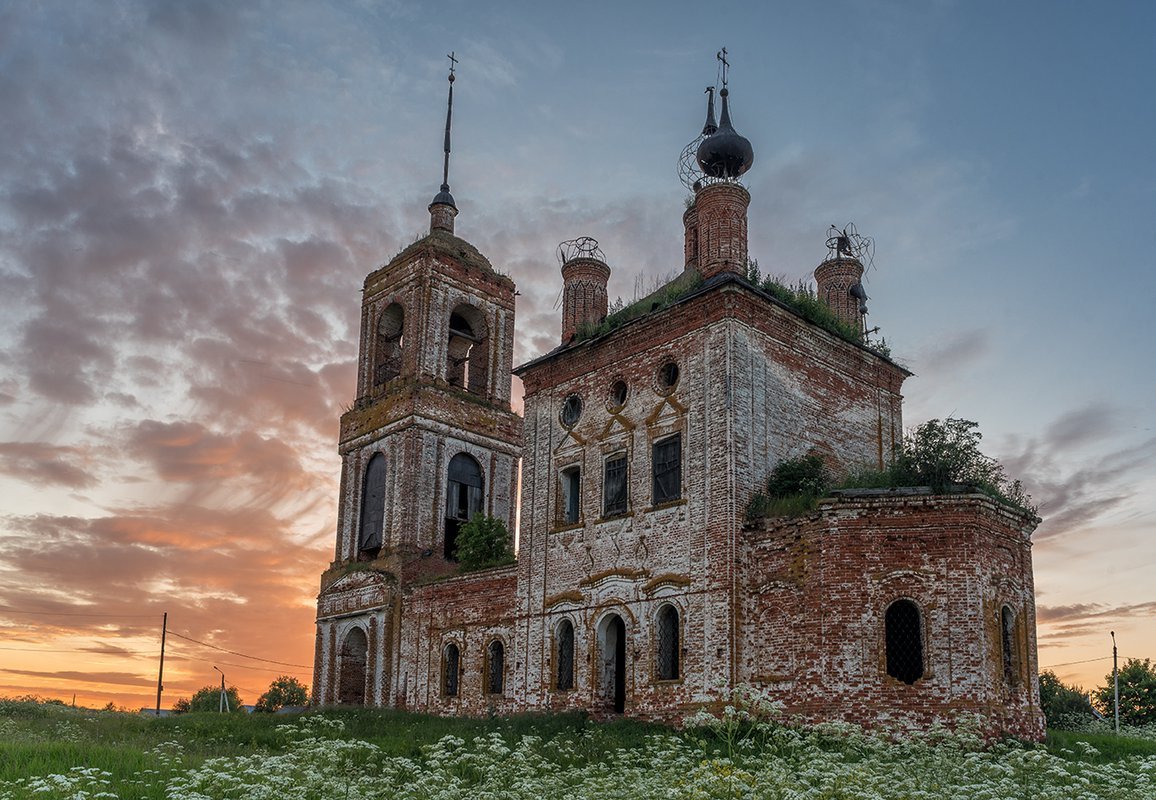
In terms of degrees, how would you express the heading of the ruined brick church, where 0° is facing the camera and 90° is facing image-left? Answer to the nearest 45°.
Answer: approximately 135°
